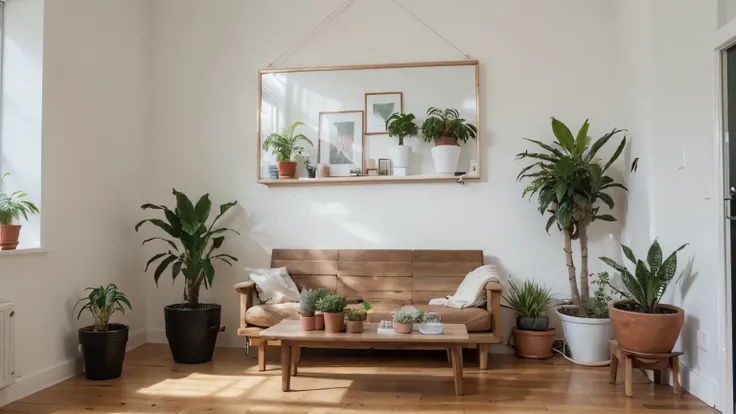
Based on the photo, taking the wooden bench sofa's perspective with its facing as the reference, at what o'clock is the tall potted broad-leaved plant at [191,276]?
The tall potted broad-leaved plant is roughly at 3 o'clock from the wooden bench sofa.

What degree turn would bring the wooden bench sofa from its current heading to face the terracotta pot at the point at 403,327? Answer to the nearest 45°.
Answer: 0° — it already faces it

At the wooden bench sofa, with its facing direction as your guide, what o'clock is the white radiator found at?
The white radiator is roughly at 2 o'clock from the wooden bench sofa.

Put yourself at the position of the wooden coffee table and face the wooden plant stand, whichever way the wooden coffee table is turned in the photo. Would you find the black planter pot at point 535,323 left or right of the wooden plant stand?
left

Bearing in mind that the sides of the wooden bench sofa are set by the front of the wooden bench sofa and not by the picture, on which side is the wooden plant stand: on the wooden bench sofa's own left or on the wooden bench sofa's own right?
on the wooden bench sofa's own left

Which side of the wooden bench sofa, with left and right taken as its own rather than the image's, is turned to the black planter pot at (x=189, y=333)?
right

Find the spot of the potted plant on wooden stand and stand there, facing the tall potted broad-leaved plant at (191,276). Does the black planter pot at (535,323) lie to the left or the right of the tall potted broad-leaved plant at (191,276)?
right

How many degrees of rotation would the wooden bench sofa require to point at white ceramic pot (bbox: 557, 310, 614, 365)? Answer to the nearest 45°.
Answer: approximately 90° to its left

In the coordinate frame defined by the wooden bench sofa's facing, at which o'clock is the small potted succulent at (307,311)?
The small potted succulent is roughly at 1 o'clock from the wooden bench sofa.

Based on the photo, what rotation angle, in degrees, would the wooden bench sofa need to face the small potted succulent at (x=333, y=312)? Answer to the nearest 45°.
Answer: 0° — it already faces it

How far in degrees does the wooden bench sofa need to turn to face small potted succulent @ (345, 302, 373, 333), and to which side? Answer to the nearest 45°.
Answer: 0° — it already faces it

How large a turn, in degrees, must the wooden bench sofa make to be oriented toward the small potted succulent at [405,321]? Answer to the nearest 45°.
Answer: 0° — it already faces it

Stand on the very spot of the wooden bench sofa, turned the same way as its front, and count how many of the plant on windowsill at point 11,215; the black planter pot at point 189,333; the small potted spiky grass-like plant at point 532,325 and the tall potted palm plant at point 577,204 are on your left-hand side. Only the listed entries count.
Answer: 2

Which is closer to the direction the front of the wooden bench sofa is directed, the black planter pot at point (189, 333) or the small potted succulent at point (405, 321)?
the small potted succulent

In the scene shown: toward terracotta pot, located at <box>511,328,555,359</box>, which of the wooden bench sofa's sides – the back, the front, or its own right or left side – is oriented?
left

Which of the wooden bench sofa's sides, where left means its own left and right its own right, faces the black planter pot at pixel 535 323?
left

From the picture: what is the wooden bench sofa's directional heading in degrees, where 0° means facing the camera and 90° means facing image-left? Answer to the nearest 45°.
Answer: approximately 0°
